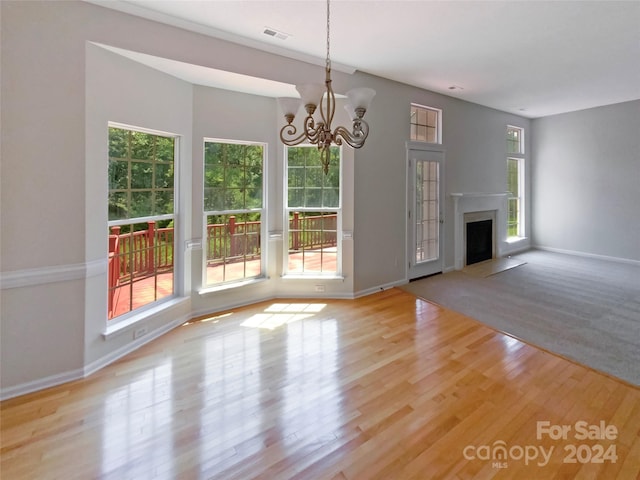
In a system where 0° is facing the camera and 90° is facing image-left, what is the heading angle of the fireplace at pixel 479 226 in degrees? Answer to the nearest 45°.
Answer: approximately 315°

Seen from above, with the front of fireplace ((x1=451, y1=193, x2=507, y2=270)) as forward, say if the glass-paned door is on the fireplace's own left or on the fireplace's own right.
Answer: on the fireplace's own right

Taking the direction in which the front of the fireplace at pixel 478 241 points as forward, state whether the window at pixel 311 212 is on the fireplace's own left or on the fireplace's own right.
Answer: on the fireplace's own right

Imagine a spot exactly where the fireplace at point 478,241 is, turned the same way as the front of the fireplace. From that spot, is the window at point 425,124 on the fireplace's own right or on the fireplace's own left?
on the fireplace's own right

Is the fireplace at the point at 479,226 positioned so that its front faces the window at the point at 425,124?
no

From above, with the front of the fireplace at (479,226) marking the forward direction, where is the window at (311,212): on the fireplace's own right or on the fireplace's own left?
on the fireplace's own right
